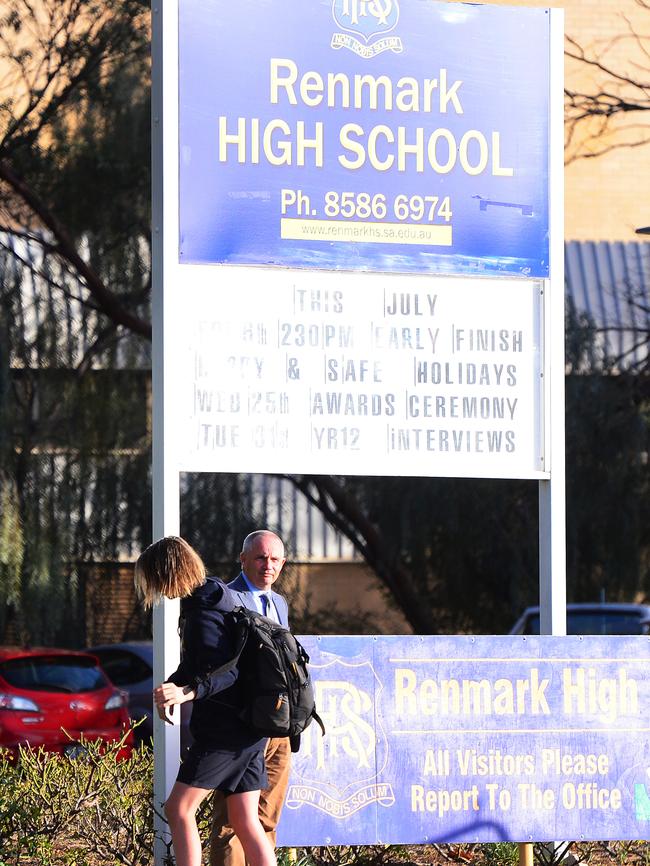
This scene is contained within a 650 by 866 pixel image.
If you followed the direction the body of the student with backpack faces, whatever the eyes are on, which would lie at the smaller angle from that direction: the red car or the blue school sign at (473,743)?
the red car

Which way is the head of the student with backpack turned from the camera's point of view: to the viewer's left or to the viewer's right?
to the viewer's left

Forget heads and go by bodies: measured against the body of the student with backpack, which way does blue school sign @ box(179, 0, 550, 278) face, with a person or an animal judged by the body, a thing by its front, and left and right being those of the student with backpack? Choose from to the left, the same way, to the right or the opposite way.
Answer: to the left

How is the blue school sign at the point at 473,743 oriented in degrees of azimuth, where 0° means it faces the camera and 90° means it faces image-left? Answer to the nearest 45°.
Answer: approximately 0°

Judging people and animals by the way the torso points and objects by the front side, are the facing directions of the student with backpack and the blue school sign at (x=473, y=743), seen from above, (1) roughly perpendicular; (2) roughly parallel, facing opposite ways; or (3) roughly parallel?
roughly perpendicular

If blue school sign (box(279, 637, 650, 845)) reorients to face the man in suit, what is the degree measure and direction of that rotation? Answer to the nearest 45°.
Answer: approximately 45° to its right

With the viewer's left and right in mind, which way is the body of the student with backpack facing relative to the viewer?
facing to the left of the viewer

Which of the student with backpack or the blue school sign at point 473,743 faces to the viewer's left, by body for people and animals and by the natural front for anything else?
the student with backpack

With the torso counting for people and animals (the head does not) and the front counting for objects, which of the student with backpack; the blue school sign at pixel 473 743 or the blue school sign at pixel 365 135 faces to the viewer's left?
the student with backpack
